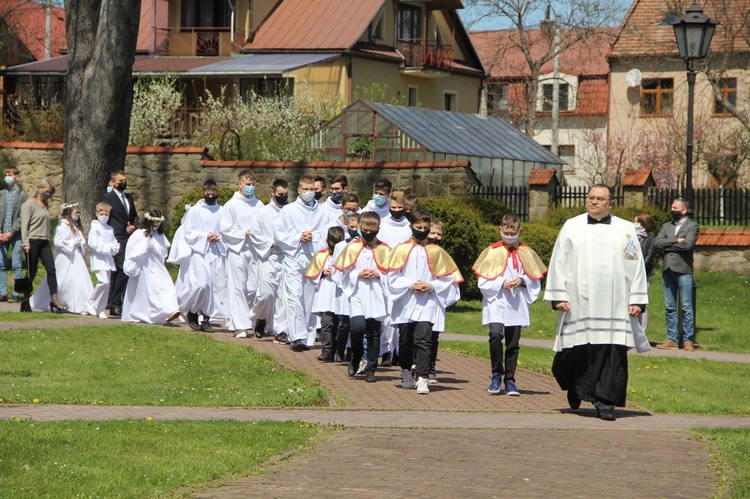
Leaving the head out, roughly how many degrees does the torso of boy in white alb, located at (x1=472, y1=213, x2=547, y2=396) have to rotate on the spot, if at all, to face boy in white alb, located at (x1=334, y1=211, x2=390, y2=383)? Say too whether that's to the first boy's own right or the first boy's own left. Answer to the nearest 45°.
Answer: approximately 90° to the first boy's own right

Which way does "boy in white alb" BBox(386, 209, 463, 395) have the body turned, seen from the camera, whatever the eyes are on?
toward the camera

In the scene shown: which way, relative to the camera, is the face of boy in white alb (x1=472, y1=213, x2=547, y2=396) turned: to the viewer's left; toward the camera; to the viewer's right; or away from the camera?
toward the camera

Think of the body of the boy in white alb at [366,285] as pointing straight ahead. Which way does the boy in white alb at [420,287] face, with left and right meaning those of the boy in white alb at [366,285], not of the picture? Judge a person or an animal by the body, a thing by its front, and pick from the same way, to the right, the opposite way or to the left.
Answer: the same way

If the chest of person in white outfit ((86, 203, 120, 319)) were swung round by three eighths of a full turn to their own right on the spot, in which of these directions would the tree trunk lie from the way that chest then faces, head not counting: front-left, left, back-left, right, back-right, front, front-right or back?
right

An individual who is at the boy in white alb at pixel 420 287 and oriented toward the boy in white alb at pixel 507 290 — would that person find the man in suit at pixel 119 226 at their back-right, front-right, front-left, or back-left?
back-left

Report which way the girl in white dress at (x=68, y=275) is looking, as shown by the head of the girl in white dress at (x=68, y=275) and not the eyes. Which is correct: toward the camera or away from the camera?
toward the camera

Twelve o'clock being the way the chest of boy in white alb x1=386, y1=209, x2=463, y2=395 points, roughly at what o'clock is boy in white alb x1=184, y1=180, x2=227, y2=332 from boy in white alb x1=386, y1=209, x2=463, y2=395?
boy in white alb x1=184, y1=180, x2=227, y2=332 is roughly at 5 o'clock from boy in white alb x1=386, y1=209, x2=463, y2=395.

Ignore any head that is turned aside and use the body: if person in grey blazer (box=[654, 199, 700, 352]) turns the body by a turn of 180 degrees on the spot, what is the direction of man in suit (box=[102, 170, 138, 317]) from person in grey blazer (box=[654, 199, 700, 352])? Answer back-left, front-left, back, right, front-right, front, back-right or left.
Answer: back-left

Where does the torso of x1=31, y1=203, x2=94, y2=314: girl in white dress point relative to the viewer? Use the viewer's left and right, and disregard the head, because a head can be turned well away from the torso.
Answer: facing the viewer and to the right of the viewer

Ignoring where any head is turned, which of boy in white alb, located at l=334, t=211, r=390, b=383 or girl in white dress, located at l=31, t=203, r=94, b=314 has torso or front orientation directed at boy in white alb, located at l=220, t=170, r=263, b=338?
the girl in white dress

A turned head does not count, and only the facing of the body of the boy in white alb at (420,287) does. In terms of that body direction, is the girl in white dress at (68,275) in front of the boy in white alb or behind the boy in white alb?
behind

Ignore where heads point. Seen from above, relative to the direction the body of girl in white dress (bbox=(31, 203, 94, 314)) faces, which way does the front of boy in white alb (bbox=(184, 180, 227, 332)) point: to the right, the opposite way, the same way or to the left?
the same way

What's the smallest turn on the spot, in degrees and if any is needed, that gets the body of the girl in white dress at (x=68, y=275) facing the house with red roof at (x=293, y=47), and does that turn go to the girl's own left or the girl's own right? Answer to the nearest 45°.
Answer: approximately 135° to the girl's own left

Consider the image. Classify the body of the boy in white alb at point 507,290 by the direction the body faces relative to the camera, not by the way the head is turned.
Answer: toward the camera

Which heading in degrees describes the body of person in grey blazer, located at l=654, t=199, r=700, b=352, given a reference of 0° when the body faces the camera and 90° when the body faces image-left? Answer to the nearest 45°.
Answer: approximately 45°

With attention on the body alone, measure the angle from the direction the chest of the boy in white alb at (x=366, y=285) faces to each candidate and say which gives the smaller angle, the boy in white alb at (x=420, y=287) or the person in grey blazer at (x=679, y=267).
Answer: the boy in white alb

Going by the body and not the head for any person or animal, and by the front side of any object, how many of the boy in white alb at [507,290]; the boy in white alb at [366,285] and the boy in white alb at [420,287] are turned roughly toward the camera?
3

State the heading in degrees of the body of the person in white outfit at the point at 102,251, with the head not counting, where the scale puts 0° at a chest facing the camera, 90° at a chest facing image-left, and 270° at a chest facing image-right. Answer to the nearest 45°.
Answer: approximately 315°

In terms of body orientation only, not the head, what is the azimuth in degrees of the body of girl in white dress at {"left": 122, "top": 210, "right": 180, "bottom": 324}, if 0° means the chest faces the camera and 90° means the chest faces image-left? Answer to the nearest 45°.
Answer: approximately 315°
